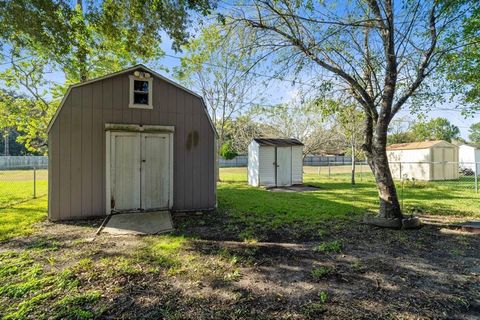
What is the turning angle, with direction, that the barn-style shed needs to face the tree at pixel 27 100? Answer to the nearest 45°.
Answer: approximately 135° to its right

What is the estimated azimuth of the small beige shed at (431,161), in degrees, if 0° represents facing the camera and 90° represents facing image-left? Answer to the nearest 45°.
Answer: approximately 315°

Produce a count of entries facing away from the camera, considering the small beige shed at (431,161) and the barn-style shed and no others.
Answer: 0

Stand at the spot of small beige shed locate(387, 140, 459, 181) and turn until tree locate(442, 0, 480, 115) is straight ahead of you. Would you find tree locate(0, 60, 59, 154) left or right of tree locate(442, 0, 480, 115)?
right

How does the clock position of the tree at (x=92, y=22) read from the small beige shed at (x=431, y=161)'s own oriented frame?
The tree is roughly at 2 o'clock from the small beige shed.

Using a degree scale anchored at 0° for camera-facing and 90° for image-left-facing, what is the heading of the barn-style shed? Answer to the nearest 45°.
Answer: approximately 0°

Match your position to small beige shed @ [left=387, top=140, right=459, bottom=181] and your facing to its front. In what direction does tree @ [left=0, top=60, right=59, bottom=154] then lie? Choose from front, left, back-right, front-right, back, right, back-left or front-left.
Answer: right

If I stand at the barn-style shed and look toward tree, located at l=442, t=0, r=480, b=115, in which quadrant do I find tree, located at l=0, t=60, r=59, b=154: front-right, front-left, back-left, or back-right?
back-left

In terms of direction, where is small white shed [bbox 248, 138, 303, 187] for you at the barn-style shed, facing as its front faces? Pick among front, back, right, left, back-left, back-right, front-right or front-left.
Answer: back-left

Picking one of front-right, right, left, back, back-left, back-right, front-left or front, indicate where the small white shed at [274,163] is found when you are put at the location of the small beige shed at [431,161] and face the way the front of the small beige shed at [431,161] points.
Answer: right
